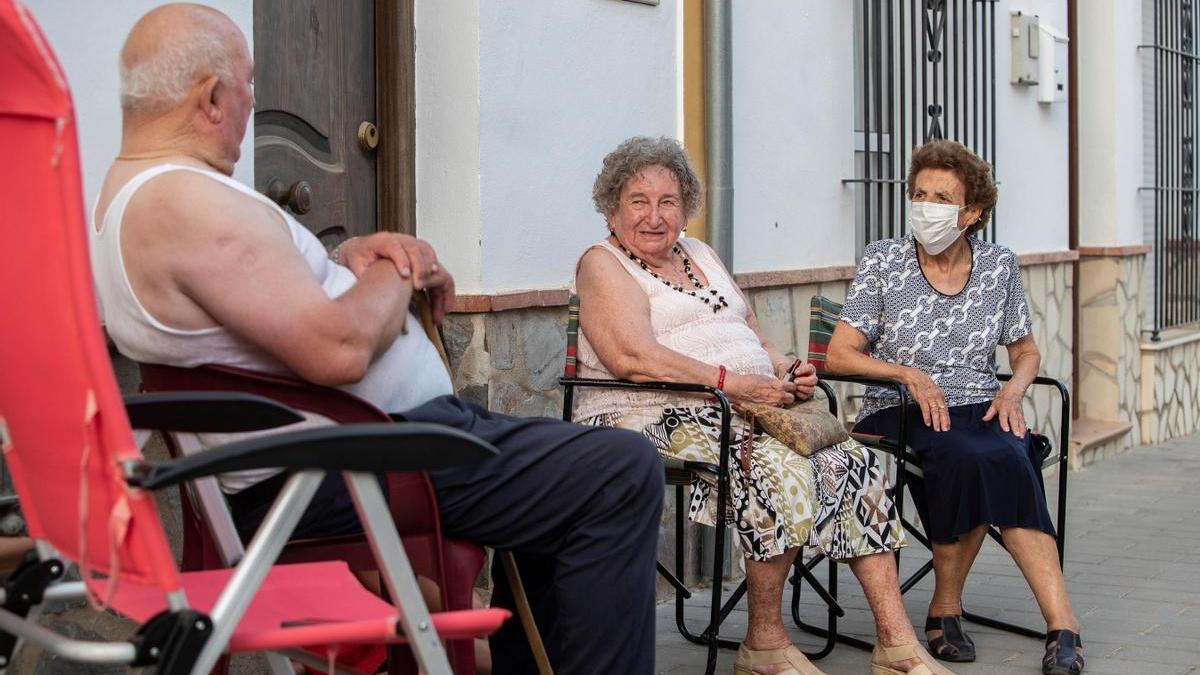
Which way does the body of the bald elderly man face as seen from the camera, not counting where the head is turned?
to the viewer's right

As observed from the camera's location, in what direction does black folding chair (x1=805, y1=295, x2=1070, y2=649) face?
facing the viewer and to the right of the viewer

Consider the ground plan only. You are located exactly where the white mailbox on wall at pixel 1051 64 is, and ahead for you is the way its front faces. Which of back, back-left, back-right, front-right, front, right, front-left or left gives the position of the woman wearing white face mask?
front-right

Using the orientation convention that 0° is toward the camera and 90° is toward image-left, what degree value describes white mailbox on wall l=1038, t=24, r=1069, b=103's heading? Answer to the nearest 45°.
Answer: approximately 315°

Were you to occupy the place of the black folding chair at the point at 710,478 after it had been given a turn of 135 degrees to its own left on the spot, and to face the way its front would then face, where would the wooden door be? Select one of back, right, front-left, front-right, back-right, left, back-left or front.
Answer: left

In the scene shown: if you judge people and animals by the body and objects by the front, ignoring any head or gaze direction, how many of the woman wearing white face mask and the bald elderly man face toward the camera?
1

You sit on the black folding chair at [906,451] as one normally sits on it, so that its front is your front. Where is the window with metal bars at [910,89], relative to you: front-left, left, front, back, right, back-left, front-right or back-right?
back-left

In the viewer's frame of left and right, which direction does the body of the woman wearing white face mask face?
facing the viewer

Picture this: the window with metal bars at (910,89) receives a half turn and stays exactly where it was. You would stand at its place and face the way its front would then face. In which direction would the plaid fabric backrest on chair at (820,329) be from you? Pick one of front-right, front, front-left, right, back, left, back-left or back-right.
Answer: back-left

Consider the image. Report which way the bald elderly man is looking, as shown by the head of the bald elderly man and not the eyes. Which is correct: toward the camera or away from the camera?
away from the camera
